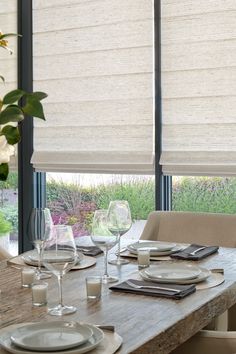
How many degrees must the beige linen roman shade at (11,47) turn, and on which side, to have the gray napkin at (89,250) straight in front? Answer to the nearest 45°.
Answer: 0° — it already faces it

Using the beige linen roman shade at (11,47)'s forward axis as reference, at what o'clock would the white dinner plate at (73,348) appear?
The white dinner plate is roughly at 12 o'clock from the beige linen roman shade.

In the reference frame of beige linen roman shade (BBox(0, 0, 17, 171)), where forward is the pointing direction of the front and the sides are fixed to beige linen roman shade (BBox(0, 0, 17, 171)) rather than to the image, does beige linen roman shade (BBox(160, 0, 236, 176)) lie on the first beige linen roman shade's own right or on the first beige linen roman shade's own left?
on the first beige linen roman shade's own left

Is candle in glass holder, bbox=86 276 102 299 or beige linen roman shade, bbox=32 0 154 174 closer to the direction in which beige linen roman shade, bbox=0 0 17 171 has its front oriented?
the candle in glass holder

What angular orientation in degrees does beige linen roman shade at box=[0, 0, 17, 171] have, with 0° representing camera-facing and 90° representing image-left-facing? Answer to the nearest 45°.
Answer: approximately 0°
